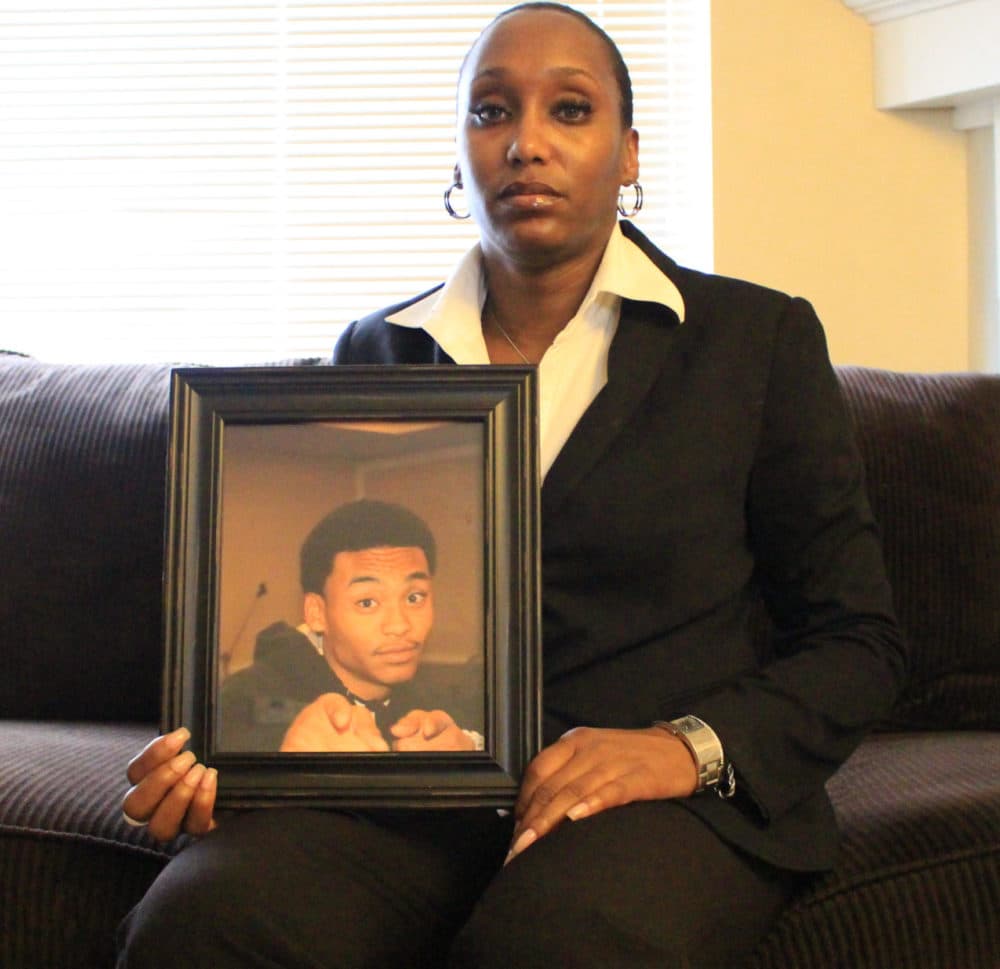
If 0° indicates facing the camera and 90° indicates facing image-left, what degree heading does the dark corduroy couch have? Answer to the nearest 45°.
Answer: approximately 0°

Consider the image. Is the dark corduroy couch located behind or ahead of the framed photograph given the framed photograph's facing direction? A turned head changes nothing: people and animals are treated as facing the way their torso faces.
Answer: behind

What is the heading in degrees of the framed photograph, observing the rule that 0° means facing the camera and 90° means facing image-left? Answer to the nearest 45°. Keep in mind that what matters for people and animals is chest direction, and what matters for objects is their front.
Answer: approximately 0°

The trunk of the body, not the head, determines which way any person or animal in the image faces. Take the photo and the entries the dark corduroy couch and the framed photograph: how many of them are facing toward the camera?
2

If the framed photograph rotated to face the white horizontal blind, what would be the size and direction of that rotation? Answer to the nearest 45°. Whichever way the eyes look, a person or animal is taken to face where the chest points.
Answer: approximately 180°
